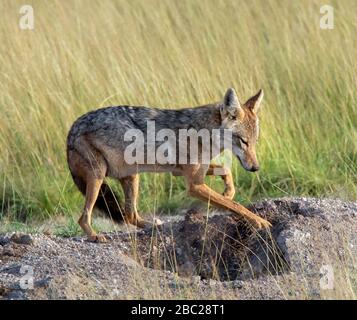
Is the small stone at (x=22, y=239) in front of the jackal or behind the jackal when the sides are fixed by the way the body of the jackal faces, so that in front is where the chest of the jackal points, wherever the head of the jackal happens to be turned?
behind

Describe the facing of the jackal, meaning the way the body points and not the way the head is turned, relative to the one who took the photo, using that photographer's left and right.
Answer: facing to the right of the viewer
